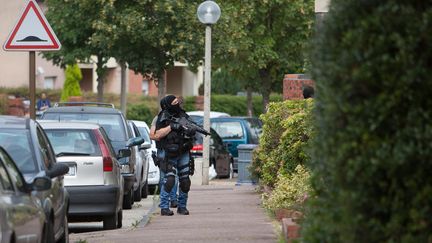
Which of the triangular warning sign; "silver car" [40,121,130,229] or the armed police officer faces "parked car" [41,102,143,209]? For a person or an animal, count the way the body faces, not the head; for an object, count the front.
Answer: the silver car

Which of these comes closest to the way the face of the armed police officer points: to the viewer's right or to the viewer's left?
to the viewer's right

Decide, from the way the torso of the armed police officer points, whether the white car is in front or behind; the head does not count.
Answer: behind

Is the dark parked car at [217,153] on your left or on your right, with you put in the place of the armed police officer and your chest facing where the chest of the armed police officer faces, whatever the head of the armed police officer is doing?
on your left

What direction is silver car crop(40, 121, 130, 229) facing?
away from the camera

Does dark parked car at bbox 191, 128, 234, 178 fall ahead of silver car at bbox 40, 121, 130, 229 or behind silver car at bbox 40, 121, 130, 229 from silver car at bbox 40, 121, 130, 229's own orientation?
ahead
